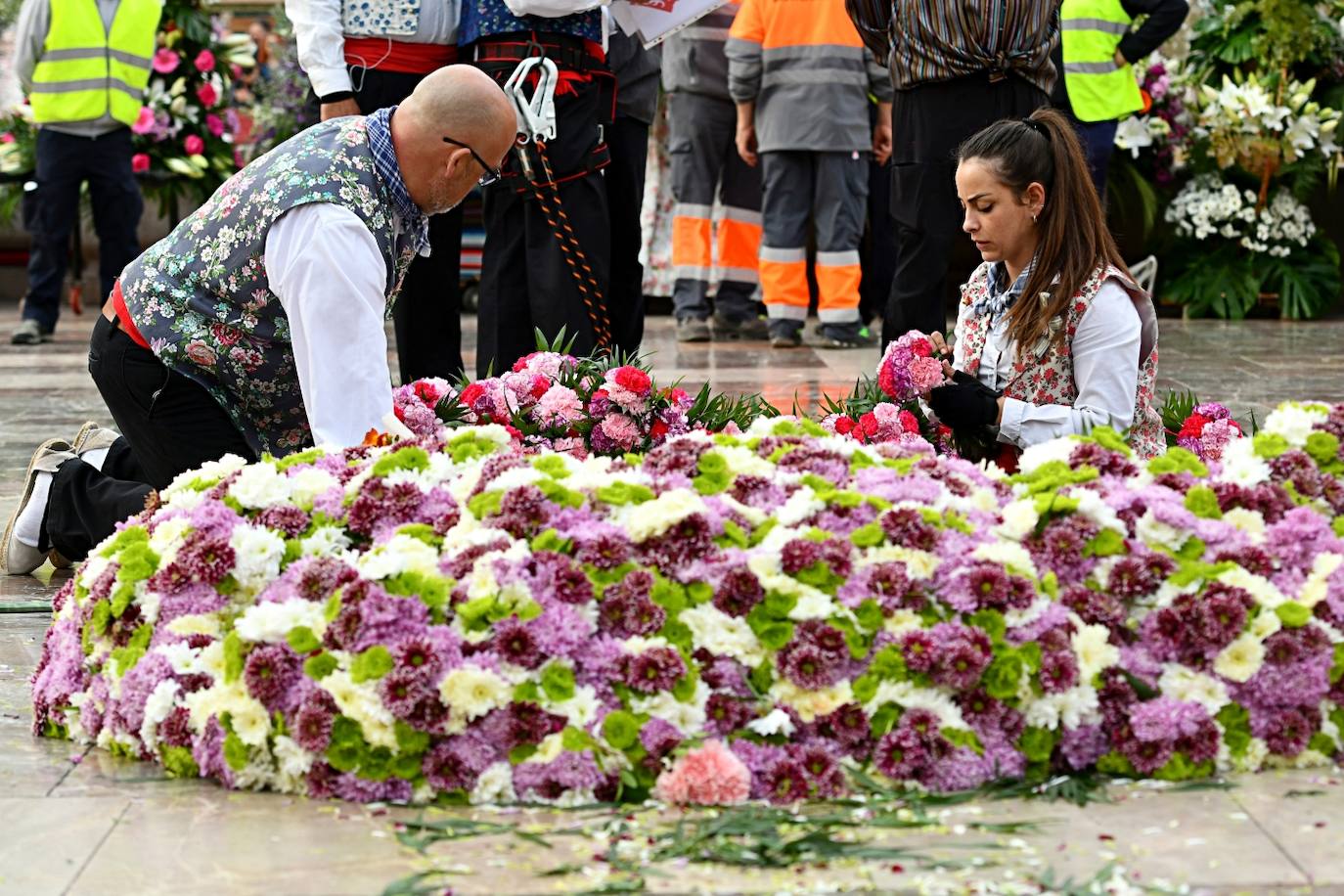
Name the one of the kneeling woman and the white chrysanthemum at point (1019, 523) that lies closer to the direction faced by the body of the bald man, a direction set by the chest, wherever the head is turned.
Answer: the kneeling woman

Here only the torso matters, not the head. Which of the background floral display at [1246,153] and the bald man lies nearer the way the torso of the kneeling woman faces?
the bald man

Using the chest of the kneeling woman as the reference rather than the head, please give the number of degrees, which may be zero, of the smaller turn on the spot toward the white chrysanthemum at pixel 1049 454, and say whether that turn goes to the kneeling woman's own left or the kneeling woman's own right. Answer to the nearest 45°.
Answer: approximately 45° to the kneeling woman's own left

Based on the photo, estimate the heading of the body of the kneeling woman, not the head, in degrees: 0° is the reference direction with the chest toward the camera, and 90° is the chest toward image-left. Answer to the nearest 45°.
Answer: approximately 45°

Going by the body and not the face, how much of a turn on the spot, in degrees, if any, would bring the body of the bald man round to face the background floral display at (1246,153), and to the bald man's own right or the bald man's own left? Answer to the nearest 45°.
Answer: approximately 45° to the bald man's own left

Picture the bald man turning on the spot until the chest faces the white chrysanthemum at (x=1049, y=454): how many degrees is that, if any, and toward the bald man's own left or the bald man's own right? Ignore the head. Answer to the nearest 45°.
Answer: approximately 45° to the bald man's own right

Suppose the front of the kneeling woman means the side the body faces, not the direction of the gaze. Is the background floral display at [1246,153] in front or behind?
behind

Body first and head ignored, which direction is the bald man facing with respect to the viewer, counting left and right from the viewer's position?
facing to the right of the viewer

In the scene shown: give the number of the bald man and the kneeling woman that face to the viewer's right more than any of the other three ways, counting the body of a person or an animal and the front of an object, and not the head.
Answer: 1

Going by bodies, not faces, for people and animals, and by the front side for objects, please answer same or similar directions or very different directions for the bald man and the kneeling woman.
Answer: very different directions
